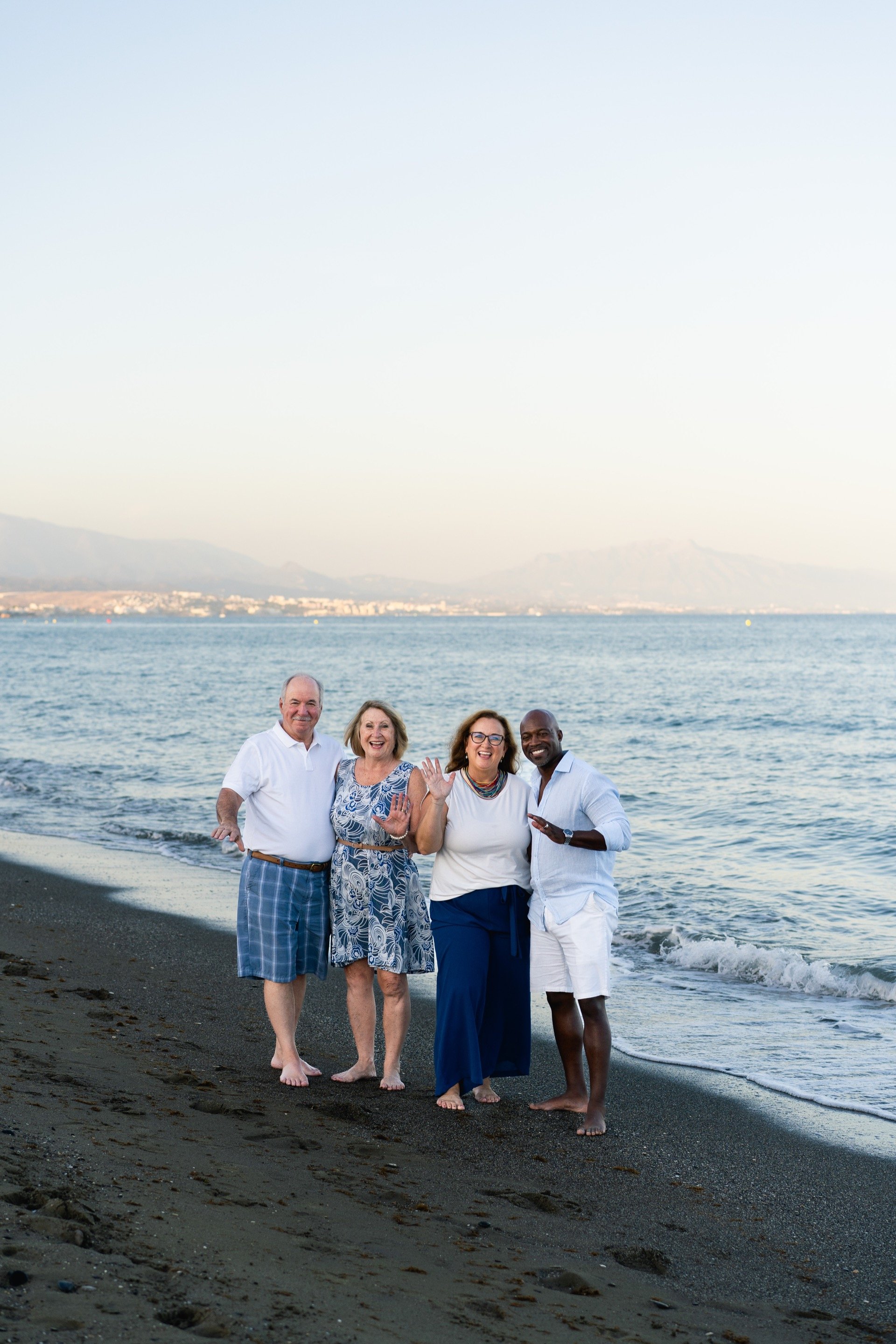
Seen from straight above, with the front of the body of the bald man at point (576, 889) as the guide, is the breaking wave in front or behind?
behind

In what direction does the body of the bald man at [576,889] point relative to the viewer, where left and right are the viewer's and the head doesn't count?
facing the viewer and to the left of the viewer

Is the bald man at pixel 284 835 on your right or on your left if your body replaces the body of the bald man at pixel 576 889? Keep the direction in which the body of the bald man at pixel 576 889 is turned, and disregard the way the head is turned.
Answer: on your right

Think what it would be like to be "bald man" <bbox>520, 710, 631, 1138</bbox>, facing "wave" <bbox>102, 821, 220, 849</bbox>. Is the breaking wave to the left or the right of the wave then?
right

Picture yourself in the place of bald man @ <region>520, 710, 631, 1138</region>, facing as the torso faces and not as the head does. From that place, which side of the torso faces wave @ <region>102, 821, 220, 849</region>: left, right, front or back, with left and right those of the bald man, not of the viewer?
right

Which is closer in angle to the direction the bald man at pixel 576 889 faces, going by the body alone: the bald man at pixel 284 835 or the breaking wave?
the bald man
